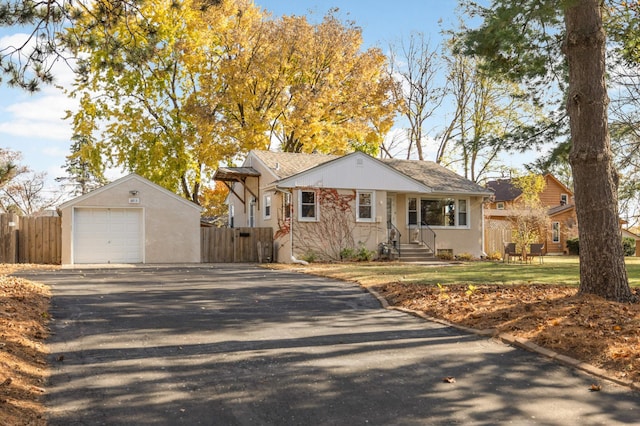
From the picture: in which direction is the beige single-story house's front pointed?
toward the camera

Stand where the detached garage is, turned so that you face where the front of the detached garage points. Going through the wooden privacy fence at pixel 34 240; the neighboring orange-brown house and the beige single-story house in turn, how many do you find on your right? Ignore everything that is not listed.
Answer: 1

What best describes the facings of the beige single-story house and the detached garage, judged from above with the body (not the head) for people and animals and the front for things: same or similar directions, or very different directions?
same or similar directions

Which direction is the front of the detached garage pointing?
toward the camera

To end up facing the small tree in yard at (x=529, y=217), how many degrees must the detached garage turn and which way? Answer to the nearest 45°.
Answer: approximately 90° to its left

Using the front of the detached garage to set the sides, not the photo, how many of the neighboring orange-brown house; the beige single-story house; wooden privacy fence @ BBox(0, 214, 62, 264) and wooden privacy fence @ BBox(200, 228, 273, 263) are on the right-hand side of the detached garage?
1

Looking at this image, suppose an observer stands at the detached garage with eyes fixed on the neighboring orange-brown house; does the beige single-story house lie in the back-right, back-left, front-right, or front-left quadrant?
front-right

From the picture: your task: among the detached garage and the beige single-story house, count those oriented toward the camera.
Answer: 2

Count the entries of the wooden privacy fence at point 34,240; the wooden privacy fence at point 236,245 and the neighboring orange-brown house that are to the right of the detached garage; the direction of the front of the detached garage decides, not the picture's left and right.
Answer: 1

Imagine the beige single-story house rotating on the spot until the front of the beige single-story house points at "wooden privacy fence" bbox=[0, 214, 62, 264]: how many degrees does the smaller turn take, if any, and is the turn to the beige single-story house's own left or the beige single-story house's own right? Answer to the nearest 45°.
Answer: approximately 90° to the beige single-story house's own right

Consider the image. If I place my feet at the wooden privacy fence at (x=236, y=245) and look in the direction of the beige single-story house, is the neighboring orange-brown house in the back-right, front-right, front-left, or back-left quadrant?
front-left

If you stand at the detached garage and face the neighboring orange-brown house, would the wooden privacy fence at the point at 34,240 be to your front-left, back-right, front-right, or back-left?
back-left

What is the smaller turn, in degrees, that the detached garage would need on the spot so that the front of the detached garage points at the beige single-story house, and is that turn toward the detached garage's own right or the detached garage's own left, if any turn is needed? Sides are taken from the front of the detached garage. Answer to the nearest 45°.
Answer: approximately 90° to the detached garage's own left

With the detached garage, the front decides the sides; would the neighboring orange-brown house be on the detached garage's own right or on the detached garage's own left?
on the detached garage's own left
